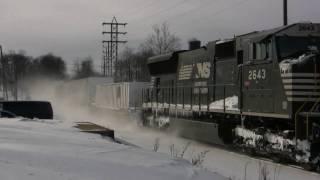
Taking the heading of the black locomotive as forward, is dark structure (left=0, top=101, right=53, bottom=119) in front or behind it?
behind

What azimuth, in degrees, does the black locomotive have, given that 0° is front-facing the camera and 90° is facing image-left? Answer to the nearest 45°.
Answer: approximately 315°

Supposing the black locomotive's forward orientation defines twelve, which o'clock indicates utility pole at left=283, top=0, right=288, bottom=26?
The utility pole is roughly at 8 o'clock from the black locomotive.
